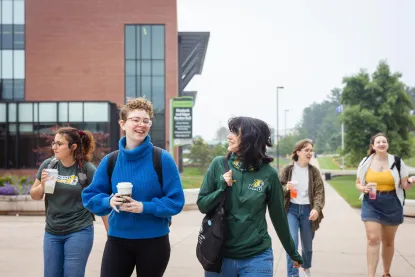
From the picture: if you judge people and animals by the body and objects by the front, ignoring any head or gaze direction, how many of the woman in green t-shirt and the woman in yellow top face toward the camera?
2

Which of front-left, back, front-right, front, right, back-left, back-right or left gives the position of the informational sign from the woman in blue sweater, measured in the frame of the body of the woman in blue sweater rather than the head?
back

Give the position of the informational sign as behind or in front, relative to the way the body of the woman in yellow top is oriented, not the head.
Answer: behind

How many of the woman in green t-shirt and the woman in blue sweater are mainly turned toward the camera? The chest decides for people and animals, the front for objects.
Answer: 2

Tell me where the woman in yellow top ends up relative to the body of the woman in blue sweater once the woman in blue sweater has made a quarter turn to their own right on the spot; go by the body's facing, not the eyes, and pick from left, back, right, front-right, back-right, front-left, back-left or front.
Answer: back-right

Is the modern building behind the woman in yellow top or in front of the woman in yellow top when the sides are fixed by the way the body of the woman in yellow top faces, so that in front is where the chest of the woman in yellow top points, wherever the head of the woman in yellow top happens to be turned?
behind

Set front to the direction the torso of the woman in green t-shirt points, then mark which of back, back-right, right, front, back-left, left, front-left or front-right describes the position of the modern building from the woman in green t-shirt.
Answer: back

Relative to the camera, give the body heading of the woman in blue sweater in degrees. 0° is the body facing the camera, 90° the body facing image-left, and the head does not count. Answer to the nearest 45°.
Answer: approximately 0°
